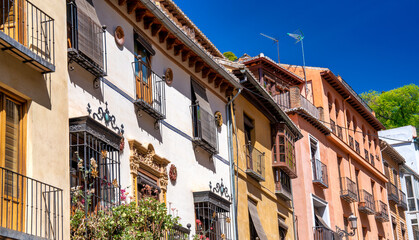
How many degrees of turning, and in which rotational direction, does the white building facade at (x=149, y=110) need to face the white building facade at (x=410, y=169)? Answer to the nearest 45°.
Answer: approximately 90° to its left

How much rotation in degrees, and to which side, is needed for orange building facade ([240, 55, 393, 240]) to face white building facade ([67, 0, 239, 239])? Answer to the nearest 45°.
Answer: approximately 45° to its right

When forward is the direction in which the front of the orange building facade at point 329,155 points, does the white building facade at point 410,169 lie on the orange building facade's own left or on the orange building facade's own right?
on the orange building facade's own left

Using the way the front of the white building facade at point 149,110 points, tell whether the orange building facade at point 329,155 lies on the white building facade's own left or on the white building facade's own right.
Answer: on the white building facade's own left

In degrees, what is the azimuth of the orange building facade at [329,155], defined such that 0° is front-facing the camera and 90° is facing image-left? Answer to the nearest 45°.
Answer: approximately 315°

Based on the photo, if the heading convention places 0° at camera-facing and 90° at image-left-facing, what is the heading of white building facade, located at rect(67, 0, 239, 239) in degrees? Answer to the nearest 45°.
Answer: approximately 315°

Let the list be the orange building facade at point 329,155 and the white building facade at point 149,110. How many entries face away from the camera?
0
